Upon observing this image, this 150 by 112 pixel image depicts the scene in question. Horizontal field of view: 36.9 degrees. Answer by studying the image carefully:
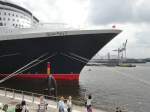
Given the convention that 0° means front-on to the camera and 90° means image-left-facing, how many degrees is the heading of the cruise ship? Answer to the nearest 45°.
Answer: approximately 315°
